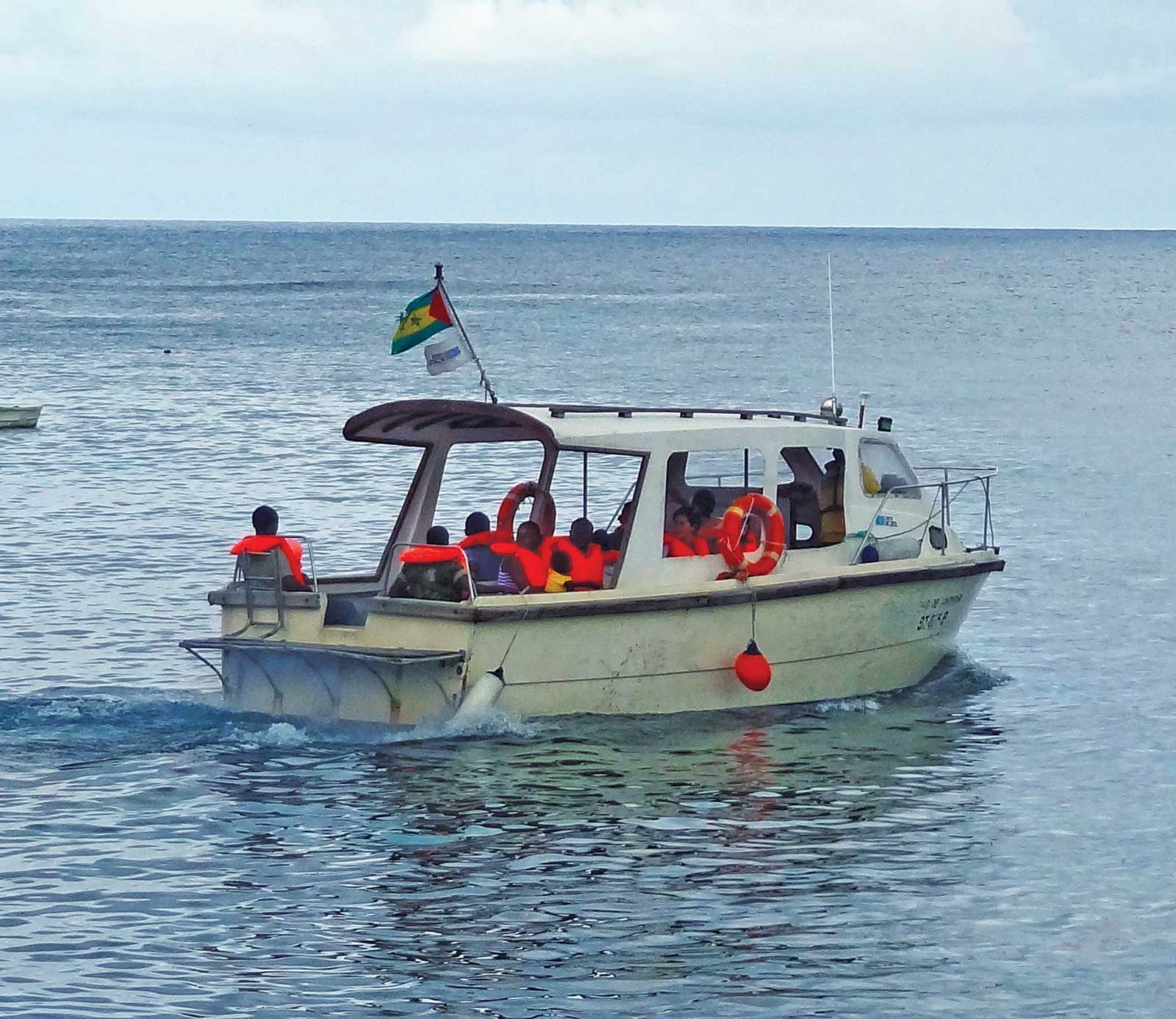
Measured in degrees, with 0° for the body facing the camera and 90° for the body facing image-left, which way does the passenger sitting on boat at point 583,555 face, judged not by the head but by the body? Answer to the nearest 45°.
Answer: approximately 180°

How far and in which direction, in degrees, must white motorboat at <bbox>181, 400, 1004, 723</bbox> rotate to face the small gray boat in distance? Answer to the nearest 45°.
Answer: approximately 90° to its left

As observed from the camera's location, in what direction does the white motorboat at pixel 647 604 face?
facing away from the viewer and to the right of the viewer

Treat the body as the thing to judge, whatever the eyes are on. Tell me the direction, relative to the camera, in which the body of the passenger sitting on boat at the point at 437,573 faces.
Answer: away from the camera
